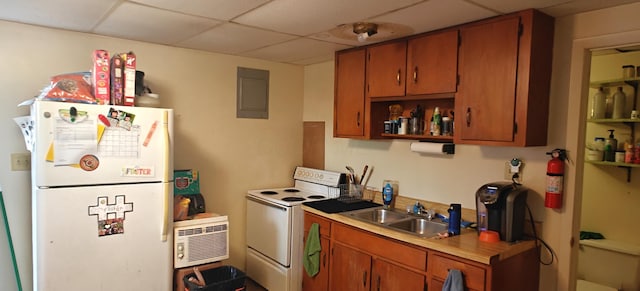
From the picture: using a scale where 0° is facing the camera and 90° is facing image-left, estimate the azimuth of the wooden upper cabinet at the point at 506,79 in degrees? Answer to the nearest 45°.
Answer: approximately 45°

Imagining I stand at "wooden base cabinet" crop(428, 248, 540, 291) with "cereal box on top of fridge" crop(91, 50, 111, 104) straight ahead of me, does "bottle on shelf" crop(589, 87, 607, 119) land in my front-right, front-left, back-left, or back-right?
back-right

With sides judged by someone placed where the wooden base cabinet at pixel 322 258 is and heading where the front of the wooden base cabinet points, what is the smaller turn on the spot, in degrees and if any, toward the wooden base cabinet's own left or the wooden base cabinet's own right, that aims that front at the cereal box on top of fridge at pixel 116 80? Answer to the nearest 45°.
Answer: approximately 45° to the wooden base cabinet's own right

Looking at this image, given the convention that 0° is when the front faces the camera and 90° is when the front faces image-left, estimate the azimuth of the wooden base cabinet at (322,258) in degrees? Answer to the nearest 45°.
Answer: approximately 45°

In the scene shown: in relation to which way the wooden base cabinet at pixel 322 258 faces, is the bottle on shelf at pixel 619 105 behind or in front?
behind

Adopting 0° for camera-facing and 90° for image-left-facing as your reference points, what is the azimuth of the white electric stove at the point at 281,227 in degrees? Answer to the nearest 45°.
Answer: approximately 45°

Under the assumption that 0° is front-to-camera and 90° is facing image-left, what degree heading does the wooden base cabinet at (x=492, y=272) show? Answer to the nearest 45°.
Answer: approximately 45°
